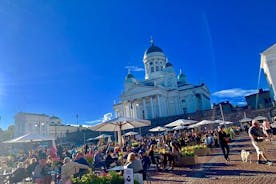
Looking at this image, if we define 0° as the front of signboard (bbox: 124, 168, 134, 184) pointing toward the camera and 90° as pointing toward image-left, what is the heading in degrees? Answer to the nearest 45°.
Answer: approximately 0°

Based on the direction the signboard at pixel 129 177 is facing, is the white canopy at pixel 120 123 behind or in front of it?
behind
